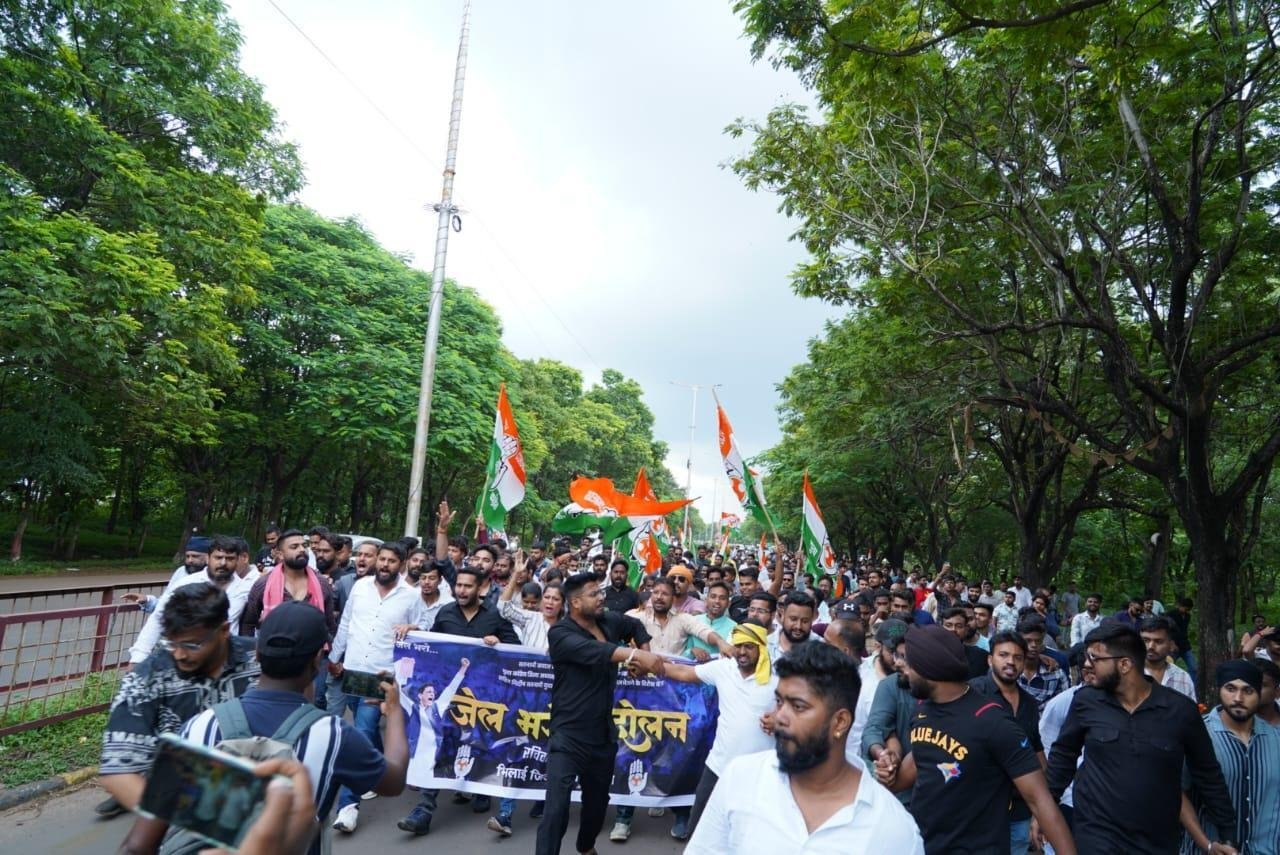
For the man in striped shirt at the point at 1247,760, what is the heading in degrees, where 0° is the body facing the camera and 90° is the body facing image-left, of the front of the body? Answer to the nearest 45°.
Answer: approximately 0°

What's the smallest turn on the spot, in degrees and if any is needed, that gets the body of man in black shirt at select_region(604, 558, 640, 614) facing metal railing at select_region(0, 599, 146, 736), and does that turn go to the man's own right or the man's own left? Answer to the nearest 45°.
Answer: approximately 90° to the man's own right

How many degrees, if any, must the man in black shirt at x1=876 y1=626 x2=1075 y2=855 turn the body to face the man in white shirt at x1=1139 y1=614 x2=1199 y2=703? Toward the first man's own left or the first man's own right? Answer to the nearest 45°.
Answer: approximately 180°

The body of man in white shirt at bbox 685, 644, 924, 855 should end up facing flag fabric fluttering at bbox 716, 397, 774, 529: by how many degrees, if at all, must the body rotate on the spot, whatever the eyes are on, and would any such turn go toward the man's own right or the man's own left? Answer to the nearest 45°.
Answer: approximately 135° to the man's own right

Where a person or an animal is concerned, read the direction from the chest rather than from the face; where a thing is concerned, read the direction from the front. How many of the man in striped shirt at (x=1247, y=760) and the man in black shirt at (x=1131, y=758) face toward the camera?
2

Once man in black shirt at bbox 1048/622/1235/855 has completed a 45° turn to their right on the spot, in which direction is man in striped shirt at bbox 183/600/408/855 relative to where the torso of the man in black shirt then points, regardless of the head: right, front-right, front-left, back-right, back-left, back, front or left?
front
